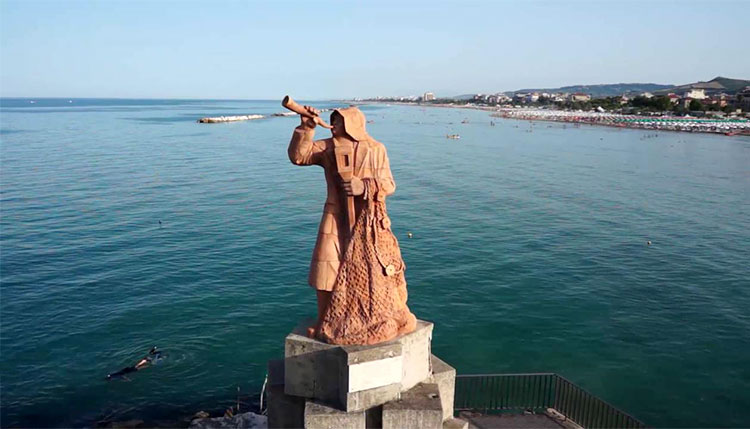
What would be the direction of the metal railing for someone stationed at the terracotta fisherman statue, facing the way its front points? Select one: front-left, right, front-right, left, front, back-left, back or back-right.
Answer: back

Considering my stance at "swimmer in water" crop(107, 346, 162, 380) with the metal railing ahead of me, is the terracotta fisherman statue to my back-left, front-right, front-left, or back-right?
front-right

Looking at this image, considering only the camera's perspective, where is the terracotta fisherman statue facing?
facing the viewer and to the left of the viewer

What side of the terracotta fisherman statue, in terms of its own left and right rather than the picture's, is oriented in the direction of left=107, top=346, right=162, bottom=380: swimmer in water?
right
